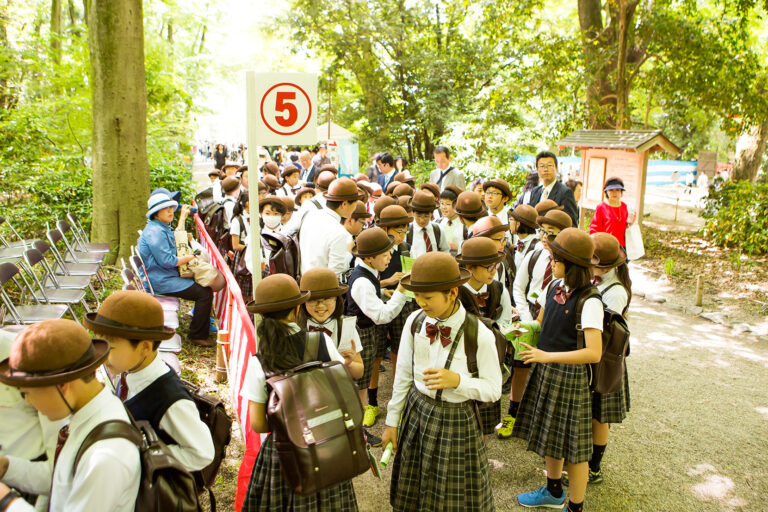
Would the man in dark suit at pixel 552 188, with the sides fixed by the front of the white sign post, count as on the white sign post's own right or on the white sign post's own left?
on the white sign post's own left

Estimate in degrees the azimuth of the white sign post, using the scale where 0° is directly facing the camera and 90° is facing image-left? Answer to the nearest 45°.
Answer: approximately 0°
